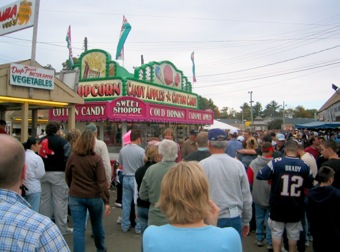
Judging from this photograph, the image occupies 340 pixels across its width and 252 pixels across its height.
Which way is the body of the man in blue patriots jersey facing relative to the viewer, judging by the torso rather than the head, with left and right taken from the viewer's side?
facing away from the viewer

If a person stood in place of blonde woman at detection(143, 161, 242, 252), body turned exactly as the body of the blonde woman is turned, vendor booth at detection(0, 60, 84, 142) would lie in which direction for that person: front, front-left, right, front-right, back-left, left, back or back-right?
front-left

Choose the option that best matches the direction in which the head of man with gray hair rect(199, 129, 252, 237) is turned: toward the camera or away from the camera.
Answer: away from the camera

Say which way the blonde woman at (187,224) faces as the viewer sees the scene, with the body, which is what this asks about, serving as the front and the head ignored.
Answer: away from the camera

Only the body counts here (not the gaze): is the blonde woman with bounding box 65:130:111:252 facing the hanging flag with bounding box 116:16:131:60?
yes

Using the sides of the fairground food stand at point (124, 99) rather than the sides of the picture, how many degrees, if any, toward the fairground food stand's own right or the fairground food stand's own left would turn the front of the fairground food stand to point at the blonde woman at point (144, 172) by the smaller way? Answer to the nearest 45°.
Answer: approximately 45° to the fairground food stand's own right

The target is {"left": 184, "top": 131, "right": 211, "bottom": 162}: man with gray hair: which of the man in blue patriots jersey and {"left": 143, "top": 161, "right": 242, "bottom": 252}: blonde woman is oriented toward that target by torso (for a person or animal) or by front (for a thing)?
the blonde woman

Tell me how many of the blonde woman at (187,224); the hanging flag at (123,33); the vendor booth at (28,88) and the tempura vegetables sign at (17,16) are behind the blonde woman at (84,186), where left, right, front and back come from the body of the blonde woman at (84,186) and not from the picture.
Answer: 1

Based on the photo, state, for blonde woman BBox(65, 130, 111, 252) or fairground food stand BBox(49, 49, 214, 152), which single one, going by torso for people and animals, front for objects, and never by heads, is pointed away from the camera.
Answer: the blonde woman

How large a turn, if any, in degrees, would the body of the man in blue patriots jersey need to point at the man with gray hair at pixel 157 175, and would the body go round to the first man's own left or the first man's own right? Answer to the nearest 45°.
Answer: approximately 135° to the first man's own left

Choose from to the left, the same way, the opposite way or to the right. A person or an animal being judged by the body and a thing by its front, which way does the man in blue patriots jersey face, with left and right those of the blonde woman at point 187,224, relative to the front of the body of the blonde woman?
the same way

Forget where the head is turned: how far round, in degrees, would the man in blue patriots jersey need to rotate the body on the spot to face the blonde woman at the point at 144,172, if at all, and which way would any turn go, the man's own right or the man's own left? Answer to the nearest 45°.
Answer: approximately 90° to the man's own left

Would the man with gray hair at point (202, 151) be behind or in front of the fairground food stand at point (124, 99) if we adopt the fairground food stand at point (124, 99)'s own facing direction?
in front

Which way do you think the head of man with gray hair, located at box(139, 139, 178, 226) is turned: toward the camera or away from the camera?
away from the camera

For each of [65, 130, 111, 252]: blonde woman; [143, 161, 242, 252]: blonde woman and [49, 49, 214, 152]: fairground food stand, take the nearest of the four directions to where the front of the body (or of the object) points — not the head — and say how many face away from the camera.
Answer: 2

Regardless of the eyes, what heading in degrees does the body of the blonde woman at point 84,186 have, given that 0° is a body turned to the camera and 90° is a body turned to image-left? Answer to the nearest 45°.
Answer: approximately 180°
